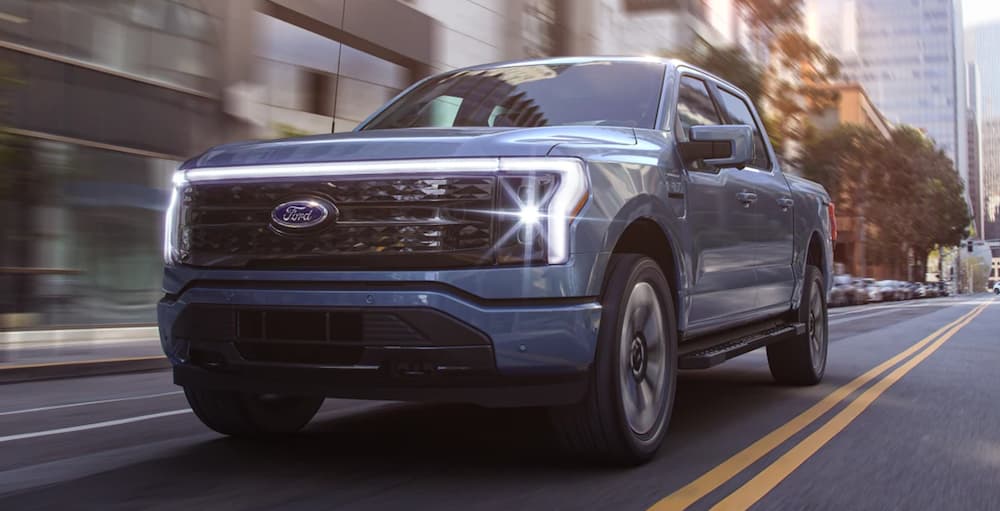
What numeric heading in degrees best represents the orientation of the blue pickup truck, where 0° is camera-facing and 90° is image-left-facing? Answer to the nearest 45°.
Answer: approximately 45°
